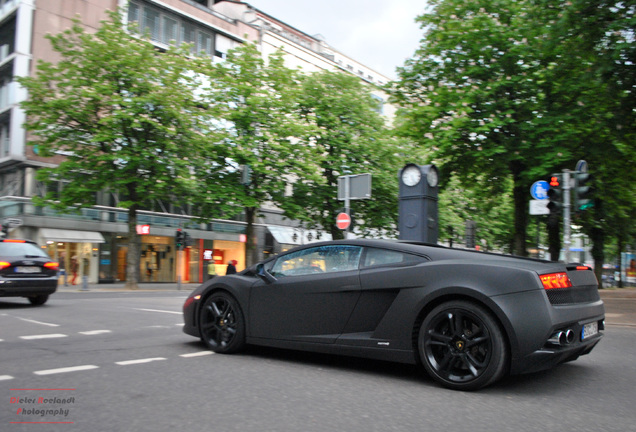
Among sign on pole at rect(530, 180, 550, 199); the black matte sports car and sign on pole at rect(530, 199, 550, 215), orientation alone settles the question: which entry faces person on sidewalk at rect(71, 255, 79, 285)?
the black matte sports car

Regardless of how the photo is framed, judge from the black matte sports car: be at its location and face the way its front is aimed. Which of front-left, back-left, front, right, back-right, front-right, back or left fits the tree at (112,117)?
front

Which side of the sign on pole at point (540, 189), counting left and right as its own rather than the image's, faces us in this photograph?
front

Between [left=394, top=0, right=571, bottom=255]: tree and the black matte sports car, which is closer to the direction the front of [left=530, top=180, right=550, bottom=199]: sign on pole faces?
the black matte sports car

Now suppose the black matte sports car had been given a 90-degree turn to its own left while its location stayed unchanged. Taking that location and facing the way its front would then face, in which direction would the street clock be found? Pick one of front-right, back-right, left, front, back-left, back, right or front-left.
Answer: back-right

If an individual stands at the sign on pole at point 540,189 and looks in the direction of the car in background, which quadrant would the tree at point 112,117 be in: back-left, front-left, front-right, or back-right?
front-right

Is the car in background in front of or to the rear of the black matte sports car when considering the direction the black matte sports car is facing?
in front

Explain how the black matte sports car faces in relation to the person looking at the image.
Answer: facing away from the viewer and to the left of the viewer

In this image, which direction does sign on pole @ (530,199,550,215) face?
toward the camera

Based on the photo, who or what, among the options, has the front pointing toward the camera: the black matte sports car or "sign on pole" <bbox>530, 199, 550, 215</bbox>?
the sign on pole

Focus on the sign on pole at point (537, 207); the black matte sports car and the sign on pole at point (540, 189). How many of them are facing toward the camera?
2

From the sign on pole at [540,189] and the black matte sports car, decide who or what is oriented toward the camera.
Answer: the sign on pole

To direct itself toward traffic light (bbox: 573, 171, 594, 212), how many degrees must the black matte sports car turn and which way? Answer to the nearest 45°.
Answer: approximately 90° to its right
